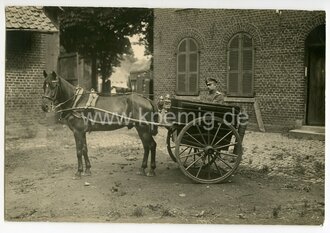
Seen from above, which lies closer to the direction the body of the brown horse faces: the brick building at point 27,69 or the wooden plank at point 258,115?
the brick building

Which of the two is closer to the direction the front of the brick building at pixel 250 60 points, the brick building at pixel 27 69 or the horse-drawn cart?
the horse-drawn cart

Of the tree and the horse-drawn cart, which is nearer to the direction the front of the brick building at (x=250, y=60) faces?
the horse-drawn cart

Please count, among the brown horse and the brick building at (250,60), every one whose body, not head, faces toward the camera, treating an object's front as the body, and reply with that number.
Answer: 1

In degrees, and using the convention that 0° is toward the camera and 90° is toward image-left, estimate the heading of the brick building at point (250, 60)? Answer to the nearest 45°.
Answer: approximately 0°

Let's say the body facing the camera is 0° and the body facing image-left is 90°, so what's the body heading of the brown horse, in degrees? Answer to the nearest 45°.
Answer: approximately 90°

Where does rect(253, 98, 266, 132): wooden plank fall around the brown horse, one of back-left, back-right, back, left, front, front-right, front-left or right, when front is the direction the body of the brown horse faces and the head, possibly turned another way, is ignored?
back-right

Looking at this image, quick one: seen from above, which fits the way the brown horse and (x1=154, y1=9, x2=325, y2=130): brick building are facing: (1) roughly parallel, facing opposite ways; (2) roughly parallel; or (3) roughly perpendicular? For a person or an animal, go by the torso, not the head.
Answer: roughly perpendicular

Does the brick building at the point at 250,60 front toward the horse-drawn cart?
yes

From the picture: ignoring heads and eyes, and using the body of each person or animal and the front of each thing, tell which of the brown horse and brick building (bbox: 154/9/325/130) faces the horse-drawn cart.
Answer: the brick building
